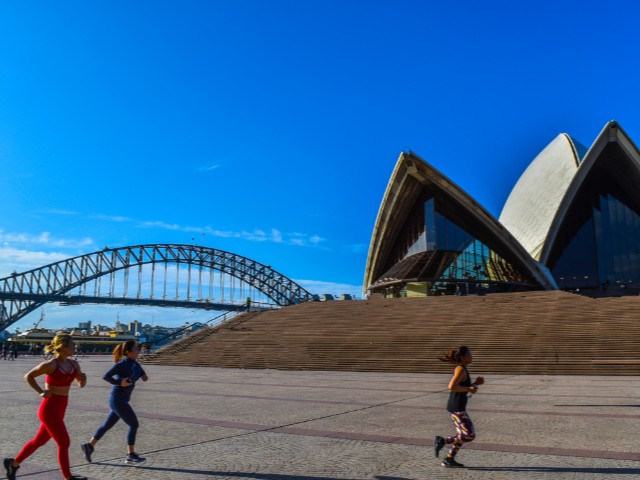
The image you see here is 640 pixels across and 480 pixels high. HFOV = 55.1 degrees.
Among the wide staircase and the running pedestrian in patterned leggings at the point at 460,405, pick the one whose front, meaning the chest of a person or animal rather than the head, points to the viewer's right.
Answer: the running pedestrian in patterned leggings

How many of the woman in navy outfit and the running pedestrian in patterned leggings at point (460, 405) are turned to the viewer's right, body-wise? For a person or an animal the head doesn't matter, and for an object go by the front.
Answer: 2

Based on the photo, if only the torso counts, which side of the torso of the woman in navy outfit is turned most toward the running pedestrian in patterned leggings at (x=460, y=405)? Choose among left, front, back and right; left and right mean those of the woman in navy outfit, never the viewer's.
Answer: front

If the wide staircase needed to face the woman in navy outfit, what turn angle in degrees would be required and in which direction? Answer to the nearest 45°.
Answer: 0° — it already faces them

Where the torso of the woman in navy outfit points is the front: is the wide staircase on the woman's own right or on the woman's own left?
on the woman's own left

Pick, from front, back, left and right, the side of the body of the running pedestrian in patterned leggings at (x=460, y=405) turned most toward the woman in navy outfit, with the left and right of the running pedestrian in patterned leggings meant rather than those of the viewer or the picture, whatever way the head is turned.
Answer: back

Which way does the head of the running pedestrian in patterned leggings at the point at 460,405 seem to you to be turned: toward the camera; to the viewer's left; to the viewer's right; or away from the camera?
to the viewer's right

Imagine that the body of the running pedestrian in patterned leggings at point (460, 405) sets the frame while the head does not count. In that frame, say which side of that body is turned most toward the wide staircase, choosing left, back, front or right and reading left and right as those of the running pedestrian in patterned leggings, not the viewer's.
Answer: left

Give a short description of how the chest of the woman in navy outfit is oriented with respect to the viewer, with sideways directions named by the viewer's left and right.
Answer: facing to the right of the viewer

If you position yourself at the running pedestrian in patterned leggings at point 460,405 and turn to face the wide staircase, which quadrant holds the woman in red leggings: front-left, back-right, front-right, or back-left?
back-left

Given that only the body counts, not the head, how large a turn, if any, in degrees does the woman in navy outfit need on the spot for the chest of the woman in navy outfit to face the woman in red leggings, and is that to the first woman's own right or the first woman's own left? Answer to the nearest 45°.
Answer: approximately 135° to the first woman's own right

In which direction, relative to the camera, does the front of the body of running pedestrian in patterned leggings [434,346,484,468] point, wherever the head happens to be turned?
to the viewer's right

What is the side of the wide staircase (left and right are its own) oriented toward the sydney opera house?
back

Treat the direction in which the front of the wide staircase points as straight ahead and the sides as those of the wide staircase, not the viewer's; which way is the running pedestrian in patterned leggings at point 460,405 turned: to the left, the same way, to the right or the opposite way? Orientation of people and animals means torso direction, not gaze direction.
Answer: to the left

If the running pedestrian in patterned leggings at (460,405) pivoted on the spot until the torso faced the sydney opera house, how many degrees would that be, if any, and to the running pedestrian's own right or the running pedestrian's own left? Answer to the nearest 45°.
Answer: approximately 90° to the running pedestrian's own left
